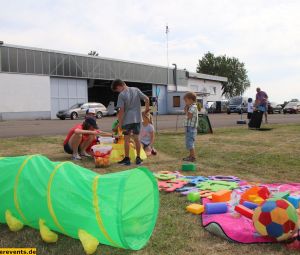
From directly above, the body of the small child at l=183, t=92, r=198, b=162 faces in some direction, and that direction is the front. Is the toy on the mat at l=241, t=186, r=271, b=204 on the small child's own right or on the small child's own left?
on the small child's own left

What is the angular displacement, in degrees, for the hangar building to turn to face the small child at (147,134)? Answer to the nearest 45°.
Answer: approximately 45° to its right

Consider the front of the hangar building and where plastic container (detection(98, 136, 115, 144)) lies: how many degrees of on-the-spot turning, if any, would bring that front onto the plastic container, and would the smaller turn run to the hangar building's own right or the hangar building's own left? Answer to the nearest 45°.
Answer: approximately 45° to the hangar building's own right

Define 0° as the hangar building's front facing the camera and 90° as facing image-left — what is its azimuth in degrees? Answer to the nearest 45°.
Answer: approximately 315°

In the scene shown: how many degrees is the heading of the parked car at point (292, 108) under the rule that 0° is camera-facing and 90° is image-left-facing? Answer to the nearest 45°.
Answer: approximately 45°

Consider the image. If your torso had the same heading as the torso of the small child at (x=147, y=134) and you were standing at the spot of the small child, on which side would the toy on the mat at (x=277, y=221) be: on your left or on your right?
on your left
